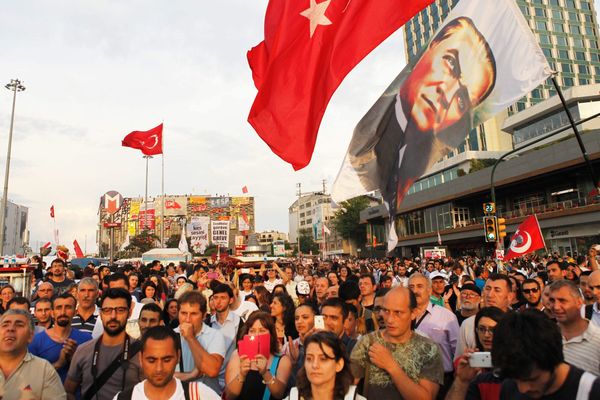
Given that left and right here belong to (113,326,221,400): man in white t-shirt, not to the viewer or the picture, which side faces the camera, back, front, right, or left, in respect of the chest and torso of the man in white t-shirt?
front

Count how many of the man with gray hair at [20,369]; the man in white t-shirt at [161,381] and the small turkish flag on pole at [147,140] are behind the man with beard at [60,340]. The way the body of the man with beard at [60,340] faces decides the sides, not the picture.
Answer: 1

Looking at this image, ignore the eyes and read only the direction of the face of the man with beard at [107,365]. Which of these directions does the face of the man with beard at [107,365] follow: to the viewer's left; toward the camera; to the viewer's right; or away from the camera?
toward the camera

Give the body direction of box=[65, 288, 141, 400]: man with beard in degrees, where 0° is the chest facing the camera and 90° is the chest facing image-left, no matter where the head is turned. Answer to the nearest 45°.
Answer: approximately 0°

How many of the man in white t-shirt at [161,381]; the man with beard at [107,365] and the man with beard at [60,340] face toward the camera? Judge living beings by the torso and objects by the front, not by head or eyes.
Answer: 3

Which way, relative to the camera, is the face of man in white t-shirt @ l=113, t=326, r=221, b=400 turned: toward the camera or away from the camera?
toward the camera

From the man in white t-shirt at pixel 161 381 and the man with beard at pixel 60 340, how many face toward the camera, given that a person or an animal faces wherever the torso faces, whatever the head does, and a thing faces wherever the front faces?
2

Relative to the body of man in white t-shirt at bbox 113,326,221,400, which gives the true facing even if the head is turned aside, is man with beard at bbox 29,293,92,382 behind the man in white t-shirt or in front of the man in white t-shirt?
behind

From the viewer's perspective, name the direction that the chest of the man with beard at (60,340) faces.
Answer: toward the camera

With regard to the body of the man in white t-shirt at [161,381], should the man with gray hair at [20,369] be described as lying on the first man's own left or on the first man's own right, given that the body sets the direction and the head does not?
on the first man's own right

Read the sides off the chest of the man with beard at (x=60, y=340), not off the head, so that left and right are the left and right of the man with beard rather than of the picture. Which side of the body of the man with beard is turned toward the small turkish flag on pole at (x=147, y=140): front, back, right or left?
back

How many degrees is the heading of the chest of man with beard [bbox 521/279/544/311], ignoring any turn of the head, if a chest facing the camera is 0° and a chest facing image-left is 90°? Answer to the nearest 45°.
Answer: approximately 45°

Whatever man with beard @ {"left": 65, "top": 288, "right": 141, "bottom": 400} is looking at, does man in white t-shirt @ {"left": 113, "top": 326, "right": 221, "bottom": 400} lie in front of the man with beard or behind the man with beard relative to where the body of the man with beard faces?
in front

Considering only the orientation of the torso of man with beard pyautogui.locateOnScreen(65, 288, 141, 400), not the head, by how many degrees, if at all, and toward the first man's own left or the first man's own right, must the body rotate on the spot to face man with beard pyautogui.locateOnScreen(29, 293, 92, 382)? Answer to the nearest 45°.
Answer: approximately 135° to the first man's own right
